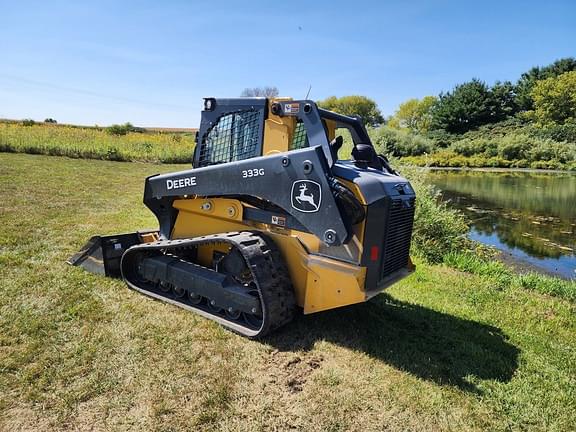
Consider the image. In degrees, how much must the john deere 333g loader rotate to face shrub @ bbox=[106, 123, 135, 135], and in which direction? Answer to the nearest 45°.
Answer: approximately 45° to its right

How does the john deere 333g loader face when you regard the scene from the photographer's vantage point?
facing away from the viewer and to the left of the viewer

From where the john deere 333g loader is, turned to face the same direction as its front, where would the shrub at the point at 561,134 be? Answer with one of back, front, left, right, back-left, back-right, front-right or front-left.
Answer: right

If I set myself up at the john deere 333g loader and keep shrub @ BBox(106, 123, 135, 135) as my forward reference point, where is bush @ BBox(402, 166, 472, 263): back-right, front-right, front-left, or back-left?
front-right

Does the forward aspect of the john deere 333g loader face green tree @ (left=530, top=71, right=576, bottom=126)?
no

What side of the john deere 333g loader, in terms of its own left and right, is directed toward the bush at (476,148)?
right

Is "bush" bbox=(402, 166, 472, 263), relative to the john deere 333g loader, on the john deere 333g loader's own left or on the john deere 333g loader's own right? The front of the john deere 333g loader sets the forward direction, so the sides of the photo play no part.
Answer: on the john deere 333g loader's own right

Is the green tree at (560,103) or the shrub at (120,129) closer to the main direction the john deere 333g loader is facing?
the shrub

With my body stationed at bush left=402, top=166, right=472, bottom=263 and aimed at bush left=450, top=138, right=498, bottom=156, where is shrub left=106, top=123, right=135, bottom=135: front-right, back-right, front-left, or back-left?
front-left

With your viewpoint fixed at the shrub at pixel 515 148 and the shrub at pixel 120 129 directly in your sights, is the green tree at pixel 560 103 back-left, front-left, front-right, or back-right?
back-right

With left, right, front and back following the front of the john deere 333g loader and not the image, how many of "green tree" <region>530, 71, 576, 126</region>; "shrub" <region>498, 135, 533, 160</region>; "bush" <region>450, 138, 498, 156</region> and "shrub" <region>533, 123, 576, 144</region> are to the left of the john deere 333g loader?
0

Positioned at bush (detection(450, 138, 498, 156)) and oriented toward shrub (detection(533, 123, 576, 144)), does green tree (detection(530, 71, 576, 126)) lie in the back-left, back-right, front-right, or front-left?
front-left

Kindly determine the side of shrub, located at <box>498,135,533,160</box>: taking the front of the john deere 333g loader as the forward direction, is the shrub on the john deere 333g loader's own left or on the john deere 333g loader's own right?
on the john deere 333g loader's own right

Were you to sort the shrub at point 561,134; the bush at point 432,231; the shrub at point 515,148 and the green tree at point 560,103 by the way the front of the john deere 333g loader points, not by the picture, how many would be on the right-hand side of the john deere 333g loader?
4
